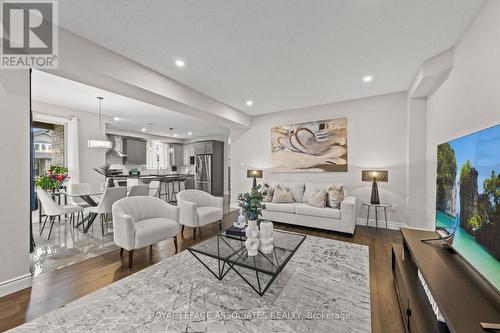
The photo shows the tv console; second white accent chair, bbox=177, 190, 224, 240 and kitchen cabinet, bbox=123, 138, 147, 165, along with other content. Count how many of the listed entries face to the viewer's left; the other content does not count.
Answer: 1

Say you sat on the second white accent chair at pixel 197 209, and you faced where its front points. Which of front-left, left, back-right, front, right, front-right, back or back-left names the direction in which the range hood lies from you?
back

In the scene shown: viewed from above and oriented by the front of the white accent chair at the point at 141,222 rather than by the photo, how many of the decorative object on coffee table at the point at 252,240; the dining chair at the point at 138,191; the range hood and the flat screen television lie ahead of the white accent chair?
2

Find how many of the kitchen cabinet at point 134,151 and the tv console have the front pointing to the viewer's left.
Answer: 1

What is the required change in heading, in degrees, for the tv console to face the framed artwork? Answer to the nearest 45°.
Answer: approximately 45° to its right

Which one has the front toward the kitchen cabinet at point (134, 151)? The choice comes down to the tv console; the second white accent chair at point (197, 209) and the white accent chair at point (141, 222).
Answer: the tv console

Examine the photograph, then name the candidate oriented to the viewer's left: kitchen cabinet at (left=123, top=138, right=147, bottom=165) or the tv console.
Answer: the tv console

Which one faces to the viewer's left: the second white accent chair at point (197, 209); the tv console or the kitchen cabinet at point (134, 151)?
the tv console

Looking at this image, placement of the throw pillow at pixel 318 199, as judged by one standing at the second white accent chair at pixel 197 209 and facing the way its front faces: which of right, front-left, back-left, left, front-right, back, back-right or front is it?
front-left

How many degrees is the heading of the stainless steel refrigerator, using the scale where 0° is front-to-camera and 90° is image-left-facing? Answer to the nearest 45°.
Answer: approximately 45°

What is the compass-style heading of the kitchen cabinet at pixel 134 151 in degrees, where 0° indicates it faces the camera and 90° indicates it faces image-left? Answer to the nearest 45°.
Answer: approximately 315°
